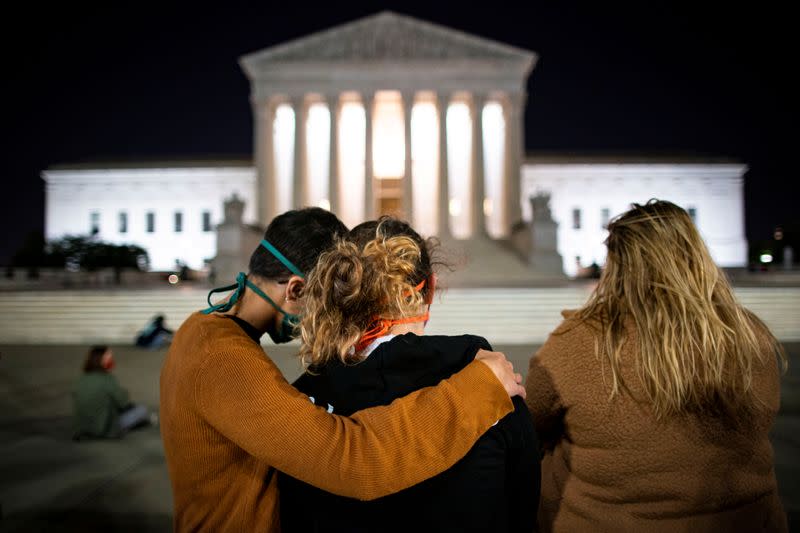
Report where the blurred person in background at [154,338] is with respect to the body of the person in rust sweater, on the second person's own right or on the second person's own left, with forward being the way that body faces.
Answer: on the second person's own left

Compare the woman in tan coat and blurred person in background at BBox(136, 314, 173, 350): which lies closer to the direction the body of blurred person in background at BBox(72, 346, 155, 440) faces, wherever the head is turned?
the blurred person in background

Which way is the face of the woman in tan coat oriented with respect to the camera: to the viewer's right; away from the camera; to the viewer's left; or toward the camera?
away from the camera

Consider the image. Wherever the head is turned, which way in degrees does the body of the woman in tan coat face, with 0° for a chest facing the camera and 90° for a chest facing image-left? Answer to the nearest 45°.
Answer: approximately 180°

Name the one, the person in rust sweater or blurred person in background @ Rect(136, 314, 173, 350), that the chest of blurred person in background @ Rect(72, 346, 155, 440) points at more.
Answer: the blurred person in background

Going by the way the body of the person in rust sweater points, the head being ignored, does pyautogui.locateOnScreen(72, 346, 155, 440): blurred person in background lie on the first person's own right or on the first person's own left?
on the first person's own left

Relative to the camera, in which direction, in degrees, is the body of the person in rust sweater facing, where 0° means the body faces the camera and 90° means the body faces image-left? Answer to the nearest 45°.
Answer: approximately 225°

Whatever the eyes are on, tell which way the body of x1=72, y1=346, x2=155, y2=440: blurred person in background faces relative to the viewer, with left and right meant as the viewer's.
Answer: facing away from the viewer and to the right of the viewer
